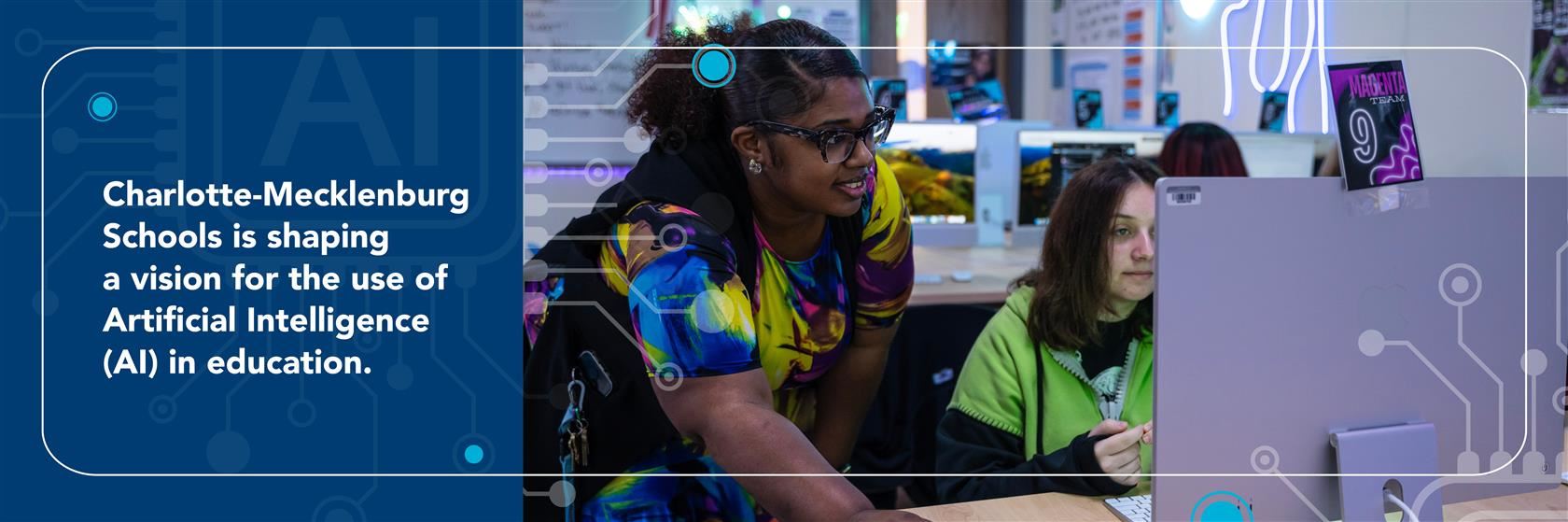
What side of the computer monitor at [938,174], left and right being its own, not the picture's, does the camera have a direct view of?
front
